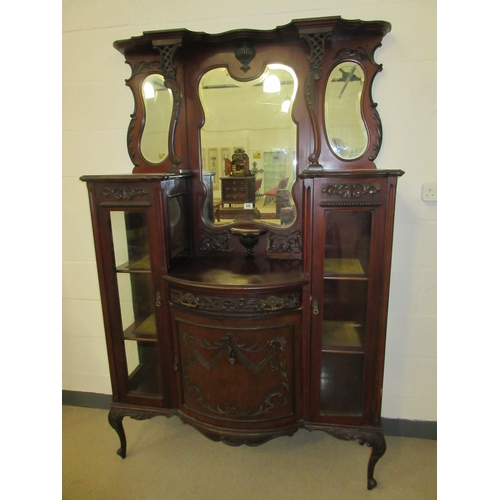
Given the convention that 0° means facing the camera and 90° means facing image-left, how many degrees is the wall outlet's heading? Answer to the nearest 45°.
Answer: approximately 0°

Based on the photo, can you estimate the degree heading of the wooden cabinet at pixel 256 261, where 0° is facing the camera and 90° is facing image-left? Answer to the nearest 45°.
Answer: approximately 0°

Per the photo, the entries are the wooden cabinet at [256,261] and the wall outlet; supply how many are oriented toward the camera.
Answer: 2
